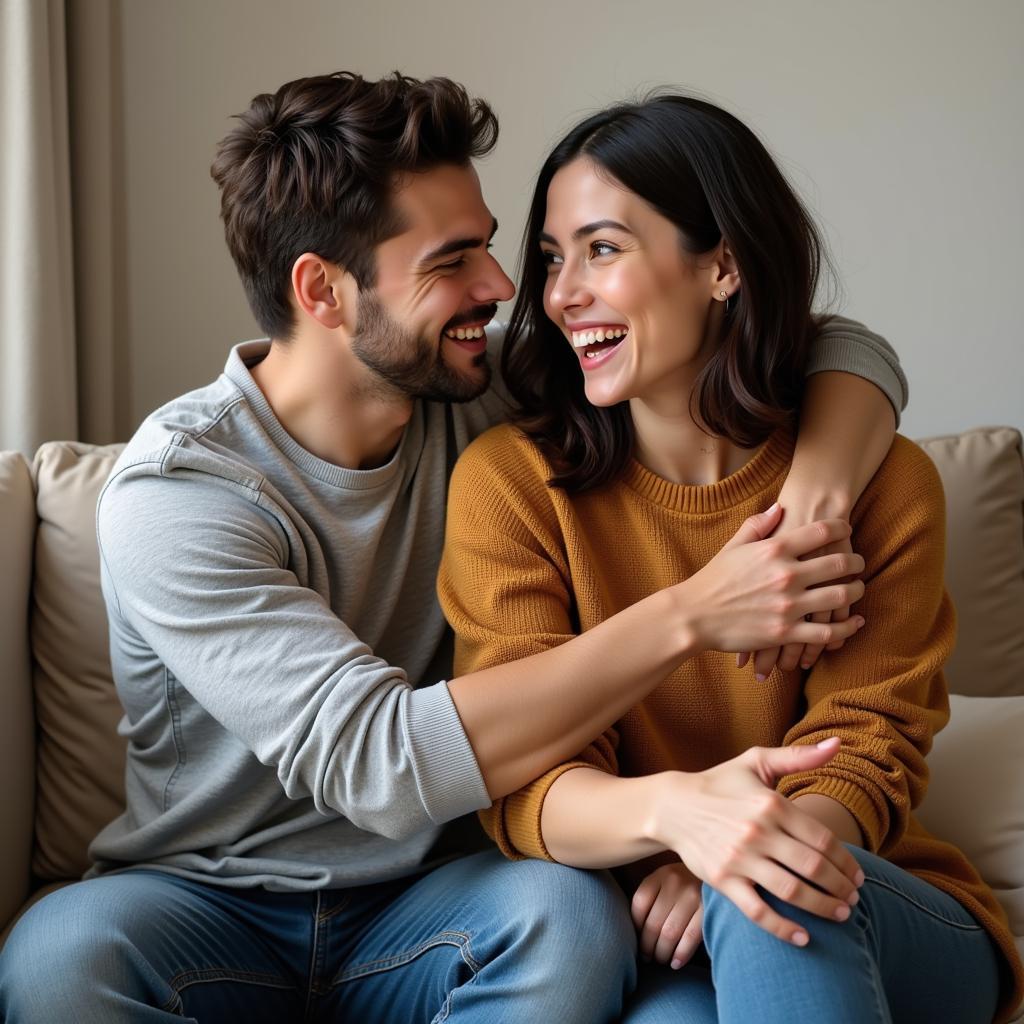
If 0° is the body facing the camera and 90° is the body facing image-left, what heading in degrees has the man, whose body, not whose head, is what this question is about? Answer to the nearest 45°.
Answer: approximately 315°

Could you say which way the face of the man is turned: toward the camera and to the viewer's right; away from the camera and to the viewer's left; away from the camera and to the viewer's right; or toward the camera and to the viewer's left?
toward the camera and to the viewer's right

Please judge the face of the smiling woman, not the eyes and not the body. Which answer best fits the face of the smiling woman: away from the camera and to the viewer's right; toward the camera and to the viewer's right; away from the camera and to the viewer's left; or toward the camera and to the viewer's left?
toward the camera and to the viewer's left

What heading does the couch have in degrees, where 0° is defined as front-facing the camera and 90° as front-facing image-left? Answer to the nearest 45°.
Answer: approximately 0°

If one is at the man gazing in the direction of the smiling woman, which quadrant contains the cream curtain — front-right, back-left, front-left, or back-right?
back-left
